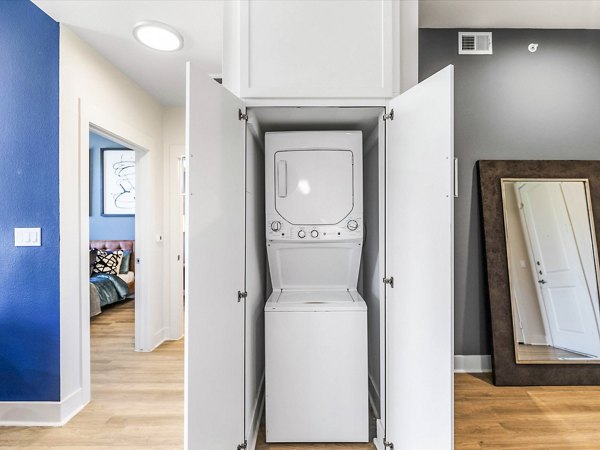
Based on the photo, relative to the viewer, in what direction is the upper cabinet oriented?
toward the camera

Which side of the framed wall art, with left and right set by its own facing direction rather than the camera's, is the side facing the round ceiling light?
front

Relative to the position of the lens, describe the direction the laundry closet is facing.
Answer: facing the viewer

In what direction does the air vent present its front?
toward the camera
